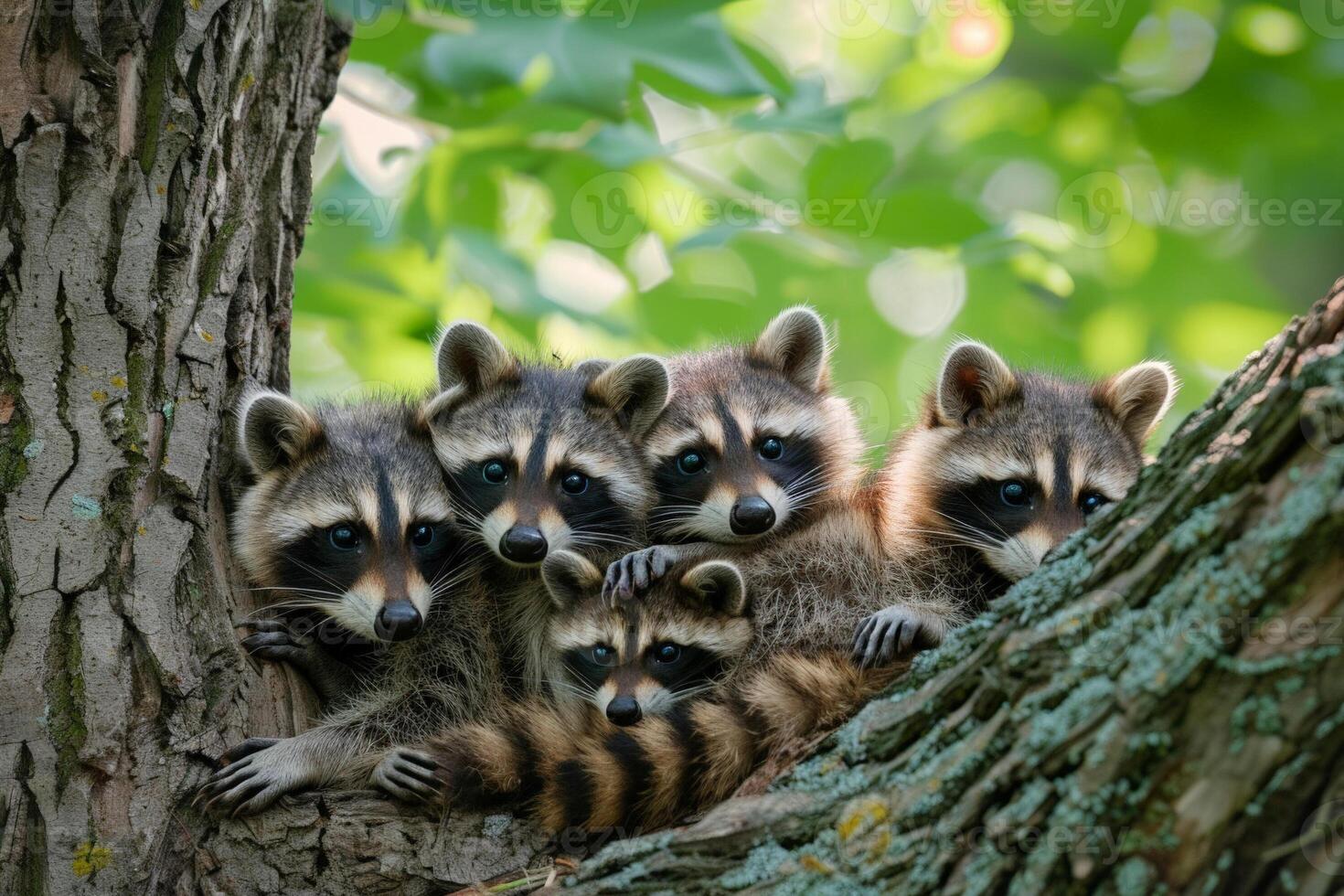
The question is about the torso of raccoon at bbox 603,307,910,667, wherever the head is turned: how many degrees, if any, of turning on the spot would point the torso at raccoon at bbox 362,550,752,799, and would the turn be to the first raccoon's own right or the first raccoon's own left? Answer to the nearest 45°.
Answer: approximately 45° to the first raccoon's own right

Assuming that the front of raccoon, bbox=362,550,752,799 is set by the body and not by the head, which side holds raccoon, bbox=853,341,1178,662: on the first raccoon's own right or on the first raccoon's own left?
on the first raccoon's own left

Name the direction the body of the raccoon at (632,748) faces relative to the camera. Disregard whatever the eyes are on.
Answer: toward the camera

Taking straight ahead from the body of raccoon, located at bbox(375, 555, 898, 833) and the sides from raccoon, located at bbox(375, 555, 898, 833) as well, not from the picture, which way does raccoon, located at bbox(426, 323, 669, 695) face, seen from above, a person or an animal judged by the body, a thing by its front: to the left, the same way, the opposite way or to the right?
the same way

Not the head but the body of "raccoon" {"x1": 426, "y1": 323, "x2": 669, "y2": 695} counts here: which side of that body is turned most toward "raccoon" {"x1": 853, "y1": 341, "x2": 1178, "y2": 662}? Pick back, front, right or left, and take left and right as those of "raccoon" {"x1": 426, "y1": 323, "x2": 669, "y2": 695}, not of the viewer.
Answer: left

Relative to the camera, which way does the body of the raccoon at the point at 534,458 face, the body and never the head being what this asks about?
toward the camera

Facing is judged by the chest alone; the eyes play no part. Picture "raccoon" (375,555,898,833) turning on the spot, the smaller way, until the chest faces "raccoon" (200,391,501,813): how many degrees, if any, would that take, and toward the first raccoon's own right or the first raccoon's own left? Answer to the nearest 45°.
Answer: approximately 135° to the first raccoon's own right

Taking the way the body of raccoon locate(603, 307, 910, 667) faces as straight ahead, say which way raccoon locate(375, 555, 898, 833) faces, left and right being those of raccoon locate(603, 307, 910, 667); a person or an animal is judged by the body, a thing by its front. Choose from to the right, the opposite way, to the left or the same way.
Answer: the same way

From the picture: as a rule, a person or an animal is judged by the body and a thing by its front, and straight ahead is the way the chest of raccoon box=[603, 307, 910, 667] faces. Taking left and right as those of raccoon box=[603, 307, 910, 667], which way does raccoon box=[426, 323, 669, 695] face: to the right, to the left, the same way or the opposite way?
the same way

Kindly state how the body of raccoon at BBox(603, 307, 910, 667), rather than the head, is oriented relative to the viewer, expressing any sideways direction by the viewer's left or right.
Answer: facing the viewer

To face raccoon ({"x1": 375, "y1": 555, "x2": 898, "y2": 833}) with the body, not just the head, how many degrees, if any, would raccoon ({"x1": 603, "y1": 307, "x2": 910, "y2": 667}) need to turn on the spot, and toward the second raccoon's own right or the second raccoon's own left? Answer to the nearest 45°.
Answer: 0° — it already faces it

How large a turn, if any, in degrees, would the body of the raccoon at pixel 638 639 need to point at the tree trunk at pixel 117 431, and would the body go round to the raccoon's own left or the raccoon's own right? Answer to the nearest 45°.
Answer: approximately 45° to the raccoon's own right
